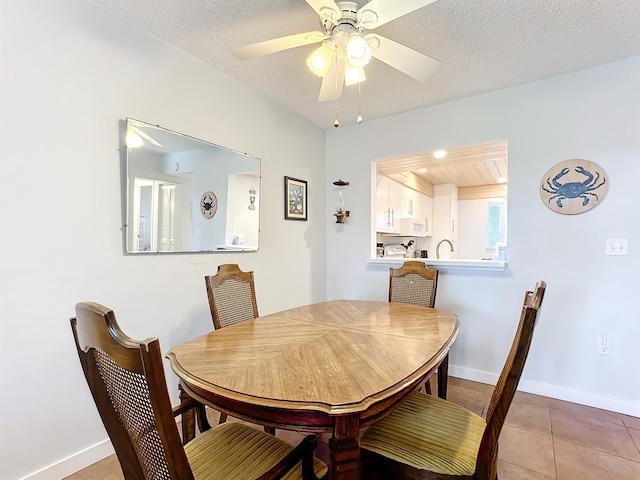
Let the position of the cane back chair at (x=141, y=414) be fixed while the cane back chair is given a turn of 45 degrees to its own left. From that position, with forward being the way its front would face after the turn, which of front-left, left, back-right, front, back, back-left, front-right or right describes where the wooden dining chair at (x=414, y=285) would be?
front-right

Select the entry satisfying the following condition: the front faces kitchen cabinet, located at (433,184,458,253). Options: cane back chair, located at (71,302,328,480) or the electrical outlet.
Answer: the cane back chair

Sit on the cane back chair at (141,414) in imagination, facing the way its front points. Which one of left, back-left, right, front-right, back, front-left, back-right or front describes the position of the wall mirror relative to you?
front-left

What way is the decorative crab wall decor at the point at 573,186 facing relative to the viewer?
toward the camera

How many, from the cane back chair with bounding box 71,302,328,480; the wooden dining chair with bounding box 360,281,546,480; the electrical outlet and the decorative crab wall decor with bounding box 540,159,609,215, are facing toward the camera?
2

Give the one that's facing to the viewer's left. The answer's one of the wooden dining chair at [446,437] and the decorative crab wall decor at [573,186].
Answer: the wooden dining chair

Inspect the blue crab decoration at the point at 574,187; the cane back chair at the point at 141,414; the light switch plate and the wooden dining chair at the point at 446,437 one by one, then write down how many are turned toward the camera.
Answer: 2

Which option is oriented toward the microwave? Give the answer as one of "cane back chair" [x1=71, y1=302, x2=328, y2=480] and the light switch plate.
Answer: the cane back chair

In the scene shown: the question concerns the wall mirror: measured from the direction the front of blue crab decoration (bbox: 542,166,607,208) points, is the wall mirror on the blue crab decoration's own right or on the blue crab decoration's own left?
on the blue crab decoration's own right

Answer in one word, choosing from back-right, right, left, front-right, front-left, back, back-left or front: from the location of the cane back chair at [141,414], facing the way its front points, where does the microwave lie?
front

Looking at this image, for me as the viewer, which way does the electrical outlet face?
facing the viewer

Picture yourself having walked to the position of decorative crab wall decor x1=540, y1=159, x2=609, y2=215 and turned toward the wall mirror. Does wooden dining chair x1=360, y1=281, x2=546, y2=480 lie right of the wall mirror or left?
left

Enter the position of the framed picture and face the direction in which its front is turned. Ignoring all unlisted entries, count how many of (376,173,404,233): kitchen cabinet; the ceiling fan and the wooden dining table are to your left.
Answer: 1

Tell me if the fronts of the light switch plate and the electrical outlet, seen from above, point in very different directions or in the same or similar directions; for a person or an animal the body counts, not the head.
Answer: same or similar directions

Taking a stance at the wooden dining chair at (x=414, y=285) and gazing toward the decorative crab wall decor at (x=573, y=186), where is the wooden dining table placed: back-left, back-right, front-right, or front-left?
back-right

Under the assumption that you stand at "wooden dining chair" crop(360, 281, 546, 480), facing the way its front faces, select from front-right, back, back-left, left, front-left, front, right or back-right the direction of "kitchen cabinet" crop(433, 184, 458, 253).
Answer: right

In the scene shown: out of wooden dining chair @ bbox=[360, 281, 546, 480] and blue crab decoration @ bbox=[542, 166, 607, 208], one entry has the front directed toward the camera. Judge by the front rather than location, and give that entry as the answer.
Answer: the blue crab decoration

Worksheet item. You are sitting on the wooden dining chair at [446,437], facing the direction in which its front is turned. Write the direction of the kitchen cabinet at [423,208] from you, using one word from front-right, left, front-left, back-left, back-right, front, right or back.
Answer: right

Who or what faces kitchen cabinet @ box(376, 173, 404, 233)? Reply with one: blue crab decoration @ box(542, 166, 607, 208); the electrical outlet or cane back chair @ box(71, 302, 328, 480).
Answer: the cane back chair

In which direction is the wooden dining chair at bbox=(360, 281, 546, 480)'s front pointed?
to the viewer's left
